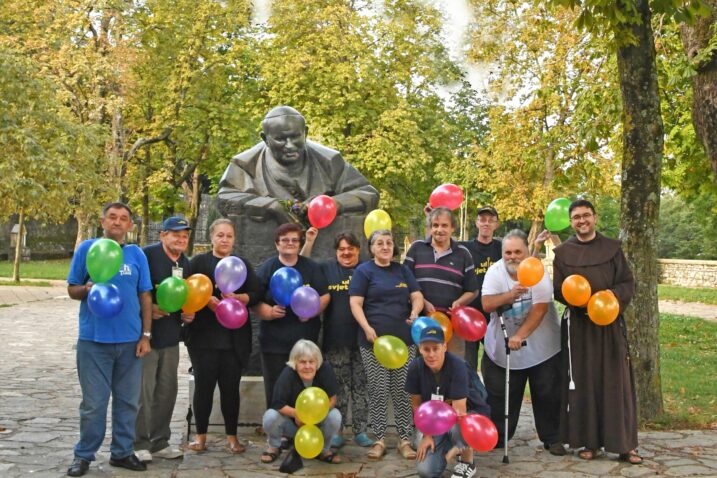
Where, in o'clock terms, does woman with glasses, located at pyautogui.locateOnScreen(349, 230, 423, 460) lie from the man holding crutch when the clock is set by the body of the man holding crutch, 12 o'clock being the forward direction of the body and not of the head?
The woman with glasses is roughly at 2 o'clock from the man holding crutch.

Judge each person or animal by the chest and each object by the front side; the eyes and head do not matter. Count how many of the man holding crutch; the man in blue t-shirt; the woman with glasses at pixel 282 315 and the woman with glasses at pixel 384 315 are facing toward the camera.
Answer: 4

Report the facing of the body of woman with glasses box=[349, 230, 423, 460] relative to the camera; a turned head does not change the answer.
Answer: toward the camera

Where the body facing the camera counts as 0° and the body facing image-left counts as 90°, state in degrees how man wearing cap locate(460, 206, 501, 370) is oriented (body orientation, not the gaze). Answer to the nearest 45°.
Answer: approximately 0°

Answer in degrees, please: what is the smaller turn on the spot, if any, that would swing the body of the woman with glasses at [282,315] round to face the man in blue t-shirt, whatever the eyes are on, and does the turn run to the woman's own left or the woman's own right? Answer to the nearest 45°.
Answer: approximately 45° to the woman's own right

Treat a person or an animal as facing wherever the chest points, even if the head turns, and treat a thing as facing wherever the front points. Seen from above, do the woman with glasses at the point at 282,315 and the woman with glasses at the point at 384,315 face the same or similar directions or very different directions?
same or similar directions

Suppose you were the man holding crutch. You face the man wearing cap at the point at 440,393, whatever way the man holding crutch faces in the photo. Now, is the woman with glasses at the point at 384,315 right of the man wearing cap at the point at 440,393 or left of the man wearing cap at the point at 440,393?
right

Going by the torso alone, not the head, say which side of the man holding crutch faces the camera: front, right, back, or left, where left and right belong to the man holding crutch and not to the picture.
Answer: front

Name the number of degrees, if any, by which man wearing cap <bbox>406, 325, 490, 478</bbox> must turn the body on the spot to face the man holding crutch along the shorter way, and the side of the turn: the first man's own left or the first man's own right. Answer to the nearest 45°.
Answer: approximately 135° to the first man's own left

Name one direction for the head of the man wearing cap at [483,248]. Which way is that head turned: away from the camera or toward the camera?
toward the camera

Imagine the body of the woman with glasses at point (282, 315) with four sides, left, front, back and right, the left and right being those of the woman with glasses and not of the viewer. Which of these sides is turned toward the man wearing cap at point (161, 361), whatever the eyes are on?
right

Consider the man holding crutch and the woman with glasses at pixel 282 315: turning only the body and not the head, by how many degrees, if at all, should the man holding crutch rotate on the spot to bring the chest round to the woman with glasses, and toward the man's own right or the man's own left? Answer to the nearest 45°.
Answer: approximately 90° to the man's own right

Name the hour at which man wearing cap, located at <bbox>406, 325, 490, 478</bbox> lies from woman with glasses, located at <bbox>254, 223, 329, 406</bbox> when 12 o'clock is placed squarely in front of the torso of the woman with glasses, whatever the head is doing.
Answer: The man wearing cap is roughly at 10 o'clock from the woman with glasses.

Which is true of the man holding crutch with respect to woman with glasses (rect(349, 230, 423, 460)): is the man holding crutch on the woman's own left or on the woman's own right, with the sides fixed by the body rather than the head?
on the woman's own left

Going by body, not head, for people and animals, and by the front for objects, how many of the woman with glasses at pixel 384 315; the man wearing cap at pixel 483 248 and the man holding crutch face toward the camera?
3

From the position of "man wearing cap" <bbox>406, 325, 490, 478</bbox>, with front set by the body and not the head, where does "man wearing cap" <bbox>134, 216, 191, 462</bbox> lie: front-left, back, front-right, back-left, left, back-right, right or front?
right

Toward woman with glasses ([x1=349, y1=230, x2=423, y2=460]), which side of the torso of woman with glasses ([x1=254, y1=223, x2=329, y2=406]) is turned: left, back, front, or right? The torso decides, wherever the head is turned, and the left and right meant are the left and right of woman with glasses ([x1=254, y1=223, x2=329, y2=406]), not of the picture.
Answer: left

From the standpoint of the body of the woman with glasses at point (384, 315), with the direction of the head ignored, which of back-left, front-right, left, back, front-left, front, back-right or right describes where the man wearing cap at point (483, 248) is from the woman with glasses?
back-left
